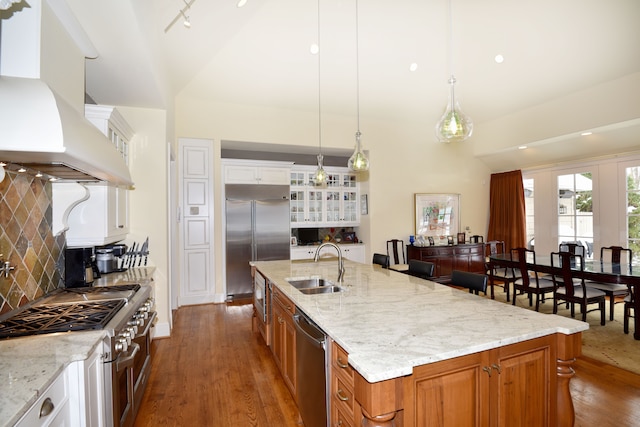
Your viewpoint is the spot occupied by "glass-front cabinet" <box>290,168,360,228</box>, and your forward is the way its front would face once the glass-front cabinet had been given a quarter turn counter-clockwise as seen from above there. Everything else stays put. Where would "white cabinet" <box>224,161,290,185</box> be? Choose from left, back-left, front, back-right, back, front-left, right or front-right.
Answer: back-right

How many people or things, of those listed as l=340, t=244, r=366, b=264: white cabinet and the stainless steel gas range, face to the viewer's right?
1

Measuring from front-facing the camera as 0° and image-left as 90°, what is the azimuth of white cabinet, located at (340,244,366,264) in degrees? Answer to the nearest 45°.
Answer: approximately 0°

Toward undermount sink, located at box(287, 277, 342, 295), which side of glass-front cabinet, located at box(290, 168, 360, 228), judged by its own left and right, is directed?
front

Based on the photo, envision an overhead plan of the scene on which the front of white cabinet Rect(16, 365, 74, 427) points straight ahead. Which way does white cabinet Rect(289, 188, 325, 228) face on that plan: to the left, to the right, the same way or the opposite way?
to the right

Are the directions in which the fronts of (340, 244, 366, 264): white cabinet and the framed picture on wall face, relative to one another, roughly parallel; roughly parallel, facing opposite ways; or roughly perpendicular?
roughly parallel

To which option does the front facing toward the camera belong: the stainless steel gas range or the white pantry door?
the white pantry door

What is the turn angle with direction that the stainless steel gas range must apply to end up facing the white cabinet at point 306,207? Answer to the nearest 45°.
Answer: approximately 45° to its left

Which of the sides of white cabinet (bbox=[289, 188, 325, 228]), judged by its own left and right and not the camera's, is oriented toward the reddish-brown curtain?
left

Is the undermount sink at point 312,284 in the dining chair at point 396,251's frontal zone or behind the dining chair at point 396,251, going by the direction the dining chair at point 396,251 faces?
frontal zone

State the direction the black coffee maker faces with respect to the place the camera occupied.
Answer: facing to the right of the viewer

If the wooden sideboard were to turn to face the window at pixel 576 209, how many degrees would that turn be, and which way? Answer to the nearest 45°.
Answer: approximately 45° to its left

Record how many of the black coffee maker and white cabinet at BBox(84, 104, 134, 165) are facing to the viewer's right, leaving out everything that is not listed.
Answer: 2

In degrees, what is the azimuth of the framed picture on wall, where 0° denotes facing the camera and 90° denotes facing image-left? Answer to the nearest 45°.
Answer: approximately 0°

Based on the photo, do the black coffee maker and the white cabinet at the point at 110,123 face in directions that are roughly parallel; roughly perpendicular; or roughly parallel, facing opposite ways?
roughly parallel

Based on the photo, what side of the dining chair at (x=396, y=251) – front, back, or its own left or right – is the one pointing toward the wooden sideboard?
left

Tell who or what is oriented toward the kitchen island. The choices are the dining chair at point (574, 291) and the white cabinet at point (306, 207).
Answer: the white cabinet
